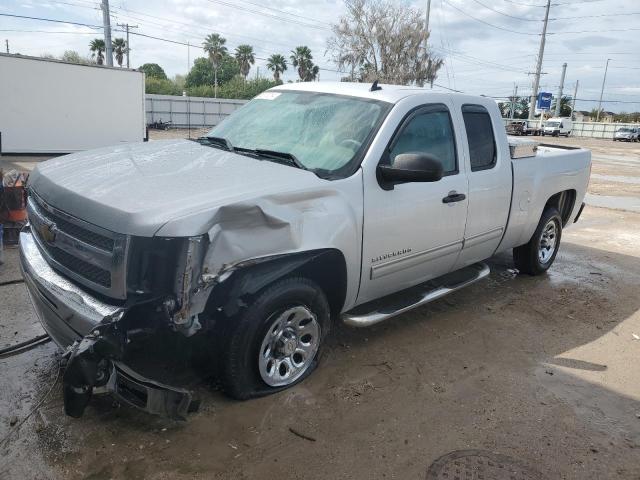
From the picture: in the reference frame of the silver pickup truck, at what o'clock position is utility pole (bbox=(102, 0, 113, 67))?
The utility pole is roughly at 4 o'clock from the silver pickup truck.

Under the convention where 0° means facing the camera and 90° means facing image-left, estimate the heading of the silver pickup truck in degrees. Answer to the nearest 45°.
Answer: approximately 45°

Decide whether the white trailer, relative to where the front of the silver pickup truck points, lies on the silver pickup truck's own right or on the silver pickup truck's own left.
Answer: on the silver pickup truck's own right

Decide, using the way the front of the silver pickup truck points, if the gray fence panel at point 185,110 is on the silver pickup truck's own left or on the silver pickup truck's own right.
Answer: on the silver pickup truck's own right

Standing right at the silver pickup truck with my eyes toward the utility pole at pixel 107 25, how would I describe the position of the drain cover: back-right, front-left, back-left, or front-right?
back-left
